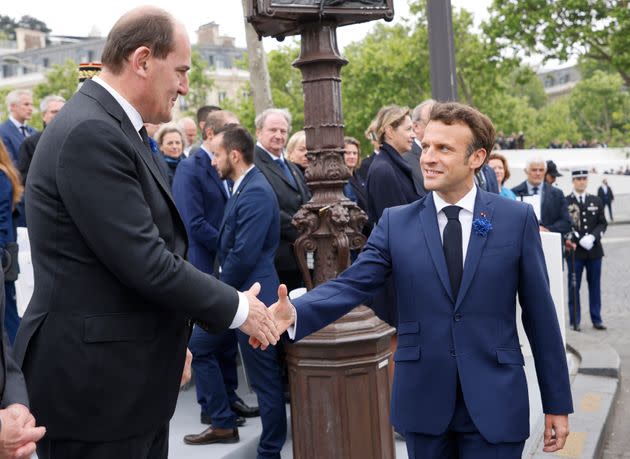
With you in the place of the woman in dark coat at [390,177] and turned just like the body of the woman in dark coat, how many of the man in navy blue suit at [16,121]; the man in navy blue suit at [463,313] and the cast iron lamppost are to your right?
2

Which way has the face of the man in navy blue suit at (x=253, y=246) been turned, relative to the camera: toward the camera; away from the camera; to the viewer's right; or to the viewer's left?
to the viewer's left

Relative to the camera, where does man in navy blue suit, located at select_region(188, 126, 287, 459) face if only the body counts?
to the viewer's left

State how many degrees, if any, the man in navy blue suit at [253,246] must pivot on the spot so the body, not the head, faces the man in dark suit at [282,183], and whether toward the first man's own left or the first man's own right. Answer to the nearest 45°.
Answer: approximately 90° to the first man's own right

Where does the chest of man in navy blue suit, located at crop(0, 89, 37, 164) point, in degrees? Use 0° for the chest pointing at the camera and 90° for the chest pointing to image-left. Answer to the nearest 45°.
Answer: approximately 315°

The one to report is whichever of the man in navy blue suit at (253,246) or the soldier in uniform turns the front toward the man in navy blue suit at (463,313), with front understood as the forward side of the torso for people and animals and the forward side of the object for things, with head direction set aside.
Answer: the soldier in uniform

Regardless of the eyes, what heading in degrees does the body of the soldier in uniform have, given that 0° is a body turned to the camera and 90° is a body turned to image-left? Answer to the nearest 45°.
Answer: approximately 0°
